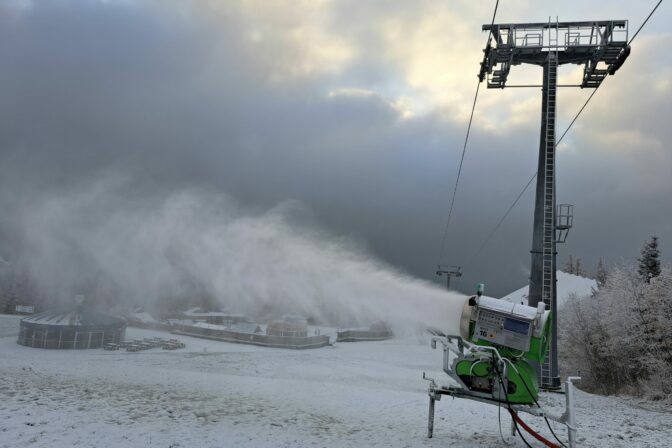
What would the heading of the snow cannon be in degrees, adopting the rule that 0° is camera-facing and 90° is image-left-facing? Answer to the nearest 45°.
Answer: approximately 90°

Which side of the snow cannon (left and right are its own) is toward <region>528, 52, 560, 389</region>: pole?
right

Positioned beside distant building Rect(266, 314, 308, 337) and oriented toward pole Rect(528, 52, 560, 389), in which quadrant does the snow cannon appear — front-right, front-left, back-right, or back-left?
front-right
